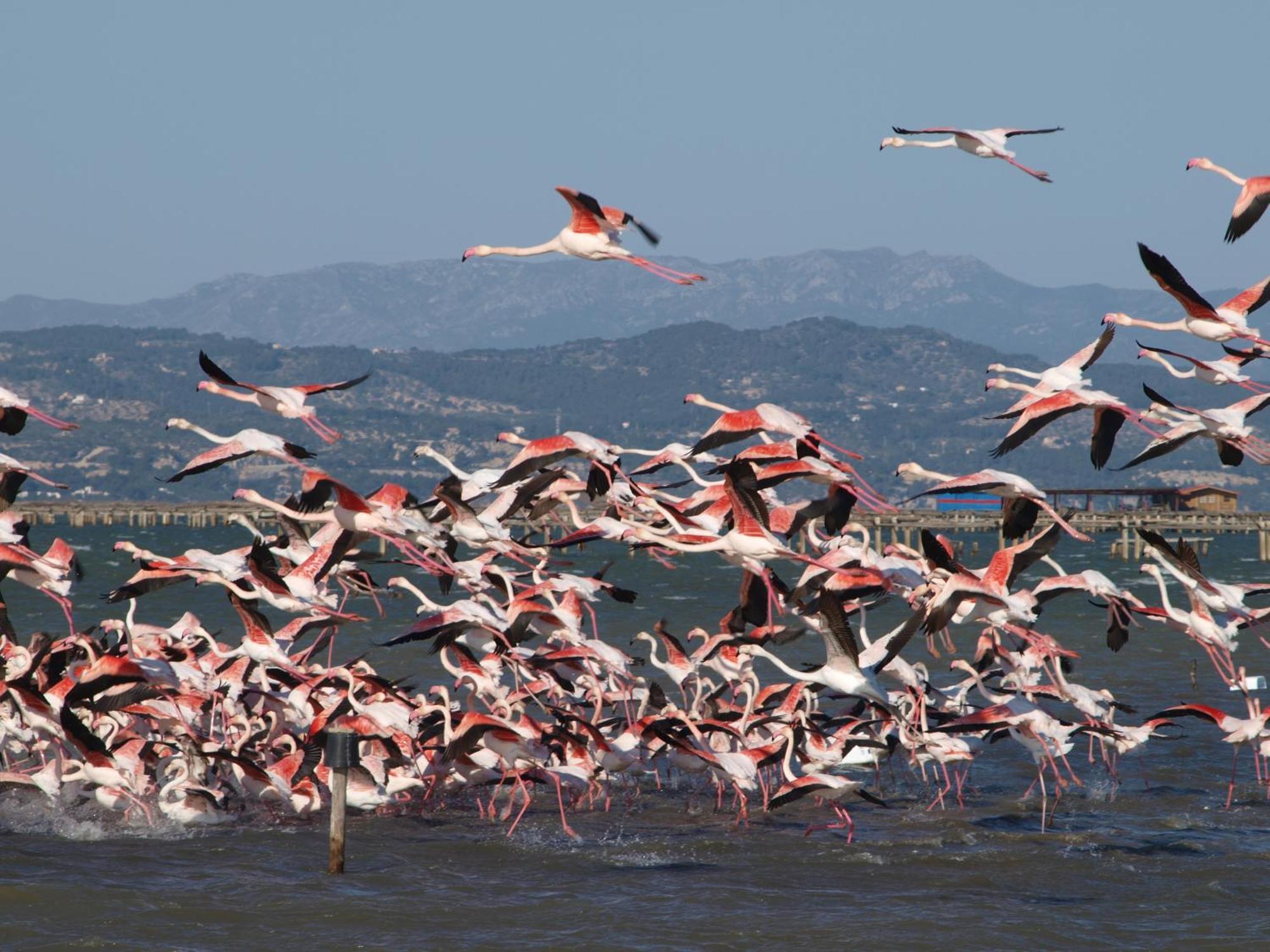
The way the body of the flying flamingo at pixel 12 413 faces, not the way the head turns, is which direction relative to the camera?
to the viewer's left

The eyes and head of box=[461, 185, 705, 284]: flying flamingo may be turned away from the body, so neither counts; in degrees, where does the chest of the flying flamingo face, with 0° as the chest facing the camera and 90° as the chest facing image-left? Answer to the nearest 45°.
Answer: approximately 90°

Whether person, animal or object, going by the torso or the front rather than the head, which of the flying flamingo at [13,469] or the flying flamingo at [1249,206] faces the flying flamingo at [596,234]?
the flying flamingo at [1249,206]

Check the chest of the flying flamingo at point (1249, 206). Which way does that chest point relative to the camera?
to the viewer's left

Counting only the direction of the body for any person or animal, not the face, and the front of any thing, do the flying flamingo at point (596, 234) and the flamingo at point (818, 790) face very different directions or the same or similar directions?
same or similar directions

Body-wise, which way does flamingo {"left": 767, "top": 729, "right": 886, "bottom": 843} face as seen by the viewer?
to the viewer's left

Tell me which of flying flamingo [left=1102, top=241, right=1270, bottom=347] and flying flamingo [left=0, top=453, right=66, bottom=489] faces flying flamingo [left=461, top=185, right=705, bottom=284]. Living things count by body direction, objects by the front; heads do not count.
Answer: flying flamingo [left=1102, top=241, right=1270, bottom=347]

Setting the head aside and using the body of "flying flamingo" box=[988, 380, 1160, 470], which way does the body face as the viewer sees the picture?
to the viewer's left

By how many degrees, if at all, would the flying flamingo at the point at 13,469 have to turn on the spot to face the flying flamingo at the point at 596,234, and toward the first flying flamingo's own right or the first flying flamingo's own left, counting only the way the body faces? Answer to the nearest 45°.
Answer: approximately 180°

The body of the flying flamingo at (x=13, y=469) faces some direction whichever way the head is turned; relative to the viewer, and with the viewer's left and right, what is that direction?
facing to the left of the viewer

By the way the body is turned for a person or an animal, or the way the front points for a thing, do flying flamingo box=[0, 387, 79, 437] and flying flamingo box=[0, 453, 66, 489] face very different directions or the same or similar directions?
same or similar directions

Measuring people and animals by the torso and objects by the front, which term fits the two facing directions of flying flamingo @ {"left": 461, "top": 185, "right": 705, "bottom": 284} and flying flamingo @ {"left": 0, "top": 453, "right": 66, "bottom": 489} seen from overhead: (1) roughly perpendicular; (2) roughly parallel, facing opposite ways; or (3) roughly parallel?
roughly parallel

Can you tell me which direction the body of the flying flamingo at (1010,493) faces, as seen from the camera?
to the viewer's left

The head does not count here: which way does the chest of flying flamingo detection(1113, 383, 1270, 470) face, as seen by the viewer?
to the viewer's left

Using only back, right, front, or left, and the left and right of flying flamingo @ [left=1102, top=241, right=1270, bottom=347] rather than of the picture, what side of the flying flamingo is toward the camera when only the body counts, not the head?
left
